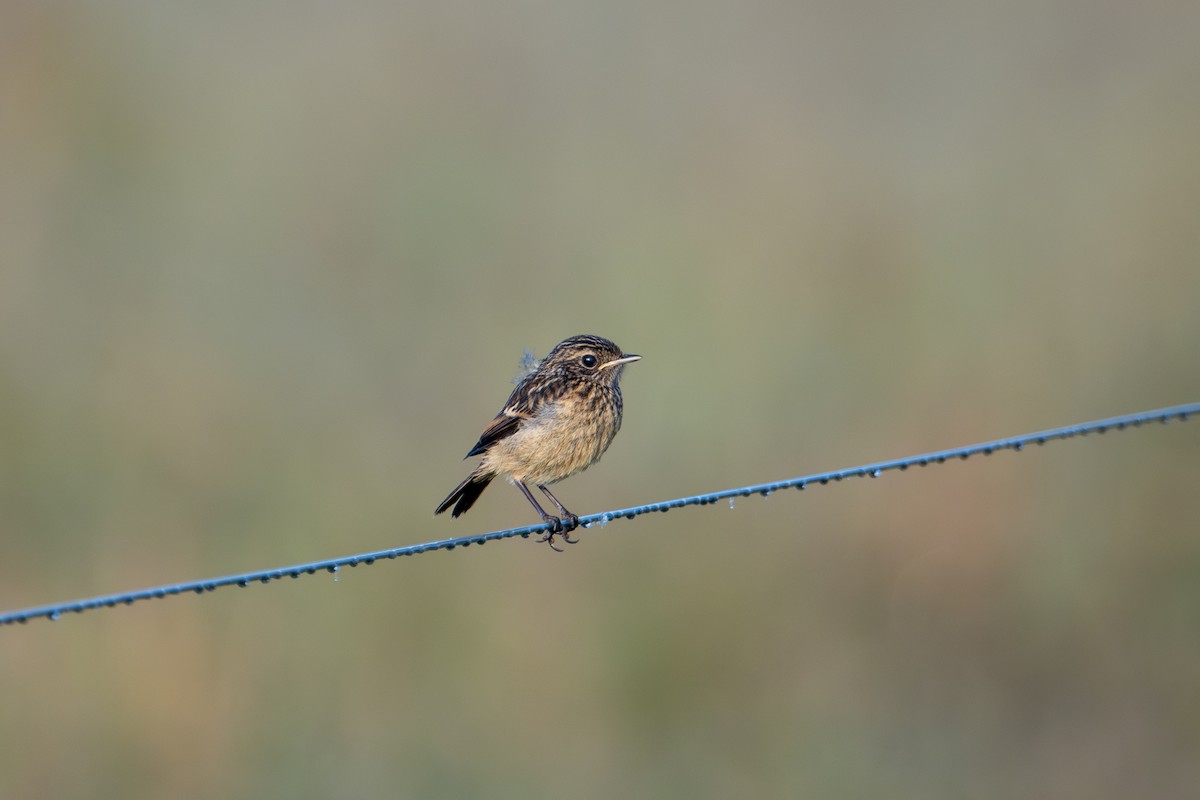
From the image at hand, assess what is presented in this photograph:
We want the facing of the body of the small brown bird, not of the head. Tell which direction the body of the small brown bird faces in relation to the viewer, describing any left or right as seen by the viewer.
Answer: facing to the right of the viewer
